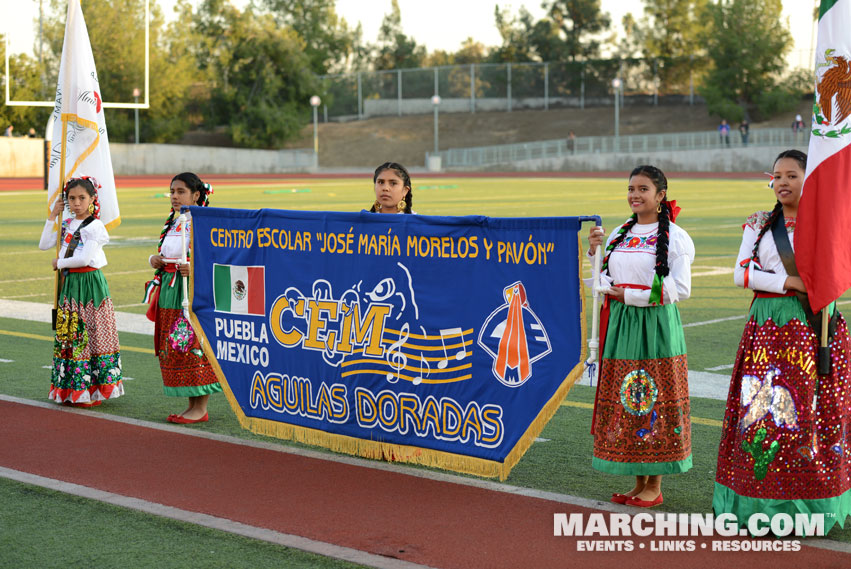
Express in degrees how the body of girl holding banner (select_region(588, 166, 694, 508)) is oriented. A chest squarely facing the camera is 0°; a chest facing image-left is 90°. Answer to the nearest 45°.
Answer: approximately 45°

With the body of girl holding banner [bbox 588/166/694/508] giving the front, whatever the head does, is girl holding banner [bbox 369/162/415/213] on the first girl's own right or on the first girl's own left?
on the first girl's own right

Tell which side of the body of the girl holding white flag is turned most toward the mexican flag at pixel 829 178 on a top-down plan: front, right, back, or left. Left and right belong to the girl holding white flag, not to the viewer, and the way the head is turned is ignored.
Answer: left

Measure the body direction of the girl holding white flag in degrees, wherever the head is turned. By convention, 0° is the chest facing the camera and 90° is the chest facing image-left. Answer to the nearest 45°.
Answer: approximately 45°

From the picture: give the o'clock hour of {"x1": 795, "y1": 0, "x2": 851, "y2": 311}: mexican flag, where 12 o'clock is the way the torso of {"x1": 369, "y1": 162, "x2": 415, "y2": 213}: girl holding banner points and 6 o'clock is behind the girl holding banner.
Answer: The mexican flag is roughly at 9 o'clock from the girl holding banner.

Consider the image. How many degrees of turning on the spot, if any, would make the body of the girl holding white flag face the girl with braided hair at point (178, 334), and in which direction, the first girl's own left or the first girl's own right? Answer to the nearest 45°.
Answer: approximately 90° to the first girl's own left

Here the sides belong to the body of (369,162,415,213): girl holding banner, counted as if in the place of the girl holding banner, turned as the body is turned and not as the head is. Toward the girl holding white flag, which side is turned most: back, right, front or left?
right

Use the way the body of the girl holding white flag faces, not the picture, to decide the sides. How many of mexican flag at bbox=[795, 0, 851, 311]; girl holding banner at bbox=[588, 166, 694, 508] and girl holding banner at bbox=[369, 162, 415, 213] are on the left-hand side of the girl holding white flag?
3

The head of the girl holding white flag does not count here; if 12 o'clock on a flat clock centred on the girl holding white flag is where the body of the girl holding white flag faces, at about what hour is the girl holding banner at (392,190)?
The girl holding banner is roughly at 9 o'clock from the girl holding white flag.
